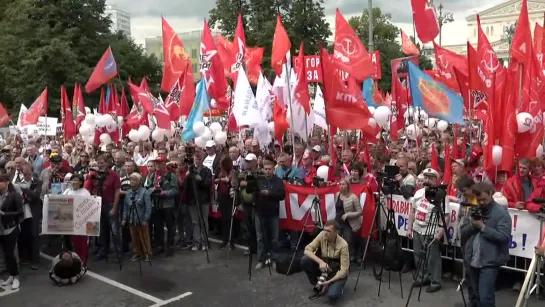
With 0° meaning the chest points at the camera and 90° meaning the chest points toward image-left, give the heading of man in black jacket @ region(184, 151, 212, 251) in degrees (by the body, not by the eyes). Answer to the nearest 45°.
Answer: approximately 0°

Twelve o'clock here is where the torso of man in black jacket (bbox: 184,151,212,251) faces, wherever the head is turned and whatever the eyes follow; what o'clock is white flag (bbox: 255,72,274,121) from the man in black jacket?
The white flag is roughly at 7 o'clock from the man in black jacket.

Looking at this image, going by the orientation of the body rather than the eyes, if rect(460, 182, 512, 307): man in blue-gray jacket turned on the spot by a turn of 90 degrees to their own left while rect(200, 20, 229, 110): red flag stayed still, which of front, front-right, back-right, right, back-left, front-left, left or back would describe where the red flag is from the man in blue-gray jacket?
back

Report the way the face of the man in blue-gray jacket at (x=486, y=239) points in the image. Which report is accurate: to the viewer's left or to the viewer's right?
to the viewer's left

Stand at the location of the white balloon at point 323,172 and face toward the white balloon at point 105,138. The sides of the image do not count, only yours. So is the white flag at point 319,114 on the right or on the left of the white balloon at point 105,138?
right

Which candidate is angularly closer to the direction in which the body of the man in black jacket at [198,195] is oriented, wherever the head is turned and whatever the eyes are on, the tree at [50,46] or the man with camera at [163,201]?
the man with camera

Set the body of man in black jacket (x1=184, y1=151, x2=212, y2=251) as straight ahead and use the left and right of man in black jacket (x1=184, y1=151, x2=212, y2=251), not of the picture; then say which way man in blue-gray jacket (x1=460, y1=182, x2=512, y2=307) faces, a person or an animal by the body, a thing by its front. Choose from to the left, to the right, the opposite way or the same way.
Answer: to the right

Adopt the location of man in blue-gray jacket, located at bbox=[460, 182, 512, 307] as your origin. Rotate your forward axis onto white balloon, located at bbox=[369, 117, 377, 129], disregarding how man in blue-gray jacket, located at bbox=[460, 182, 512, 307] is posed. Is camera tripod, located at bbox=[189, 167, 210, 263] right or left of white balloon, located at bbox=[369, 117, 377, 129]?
left

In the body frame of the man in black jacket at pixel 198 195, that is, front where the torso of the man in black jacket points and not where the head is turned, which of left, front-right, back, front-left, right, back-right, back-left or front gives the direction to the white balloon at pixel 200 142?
back

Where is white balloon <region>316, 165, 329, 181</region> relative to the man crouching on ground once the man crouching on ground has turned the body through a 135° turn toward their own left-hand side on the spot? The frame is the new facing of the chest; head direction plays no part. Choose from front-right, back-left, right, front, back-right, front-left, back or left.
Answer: left
